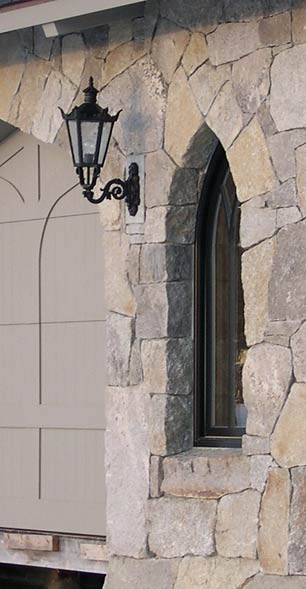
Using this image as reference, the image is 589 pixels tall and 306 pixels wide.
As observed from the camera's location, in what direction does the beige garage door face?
facing the viewer and to the left of the viewer
